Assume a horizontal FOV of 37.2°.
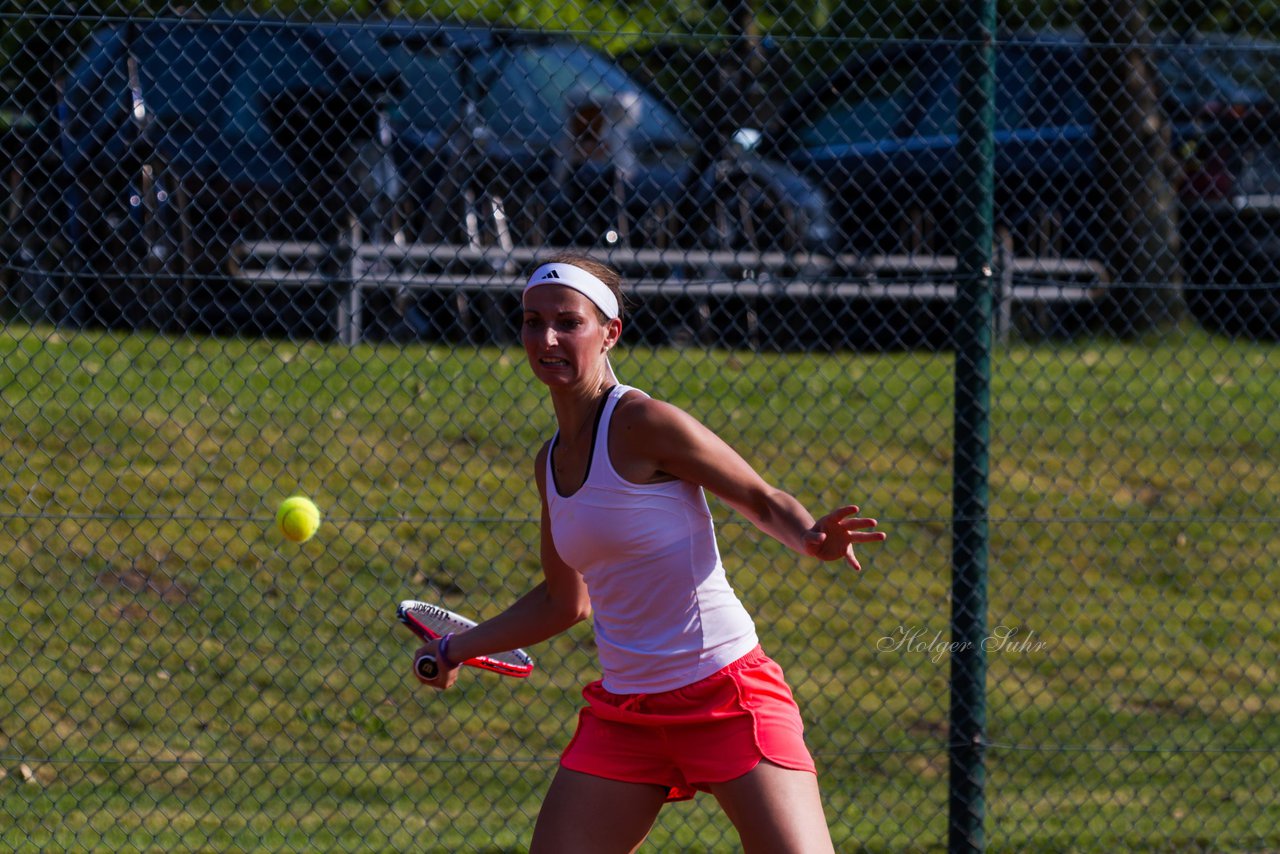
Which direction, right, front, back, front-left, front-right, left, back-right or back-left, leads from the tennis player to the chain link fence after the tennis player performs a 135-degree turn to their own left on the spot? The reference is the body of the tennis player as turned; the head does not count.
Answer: left

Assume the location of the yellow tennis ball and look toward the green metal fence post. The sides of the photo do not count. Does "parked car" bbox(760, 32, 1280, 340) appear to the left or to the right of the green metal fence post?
left

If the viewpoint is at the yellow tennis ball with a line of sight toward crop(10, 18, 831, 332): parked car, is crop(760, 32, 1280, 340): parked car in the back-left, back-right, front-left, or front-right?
front-right

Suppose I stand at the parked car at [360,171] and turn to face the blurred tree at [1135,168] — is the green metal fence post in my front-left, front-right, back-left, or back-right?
front-right

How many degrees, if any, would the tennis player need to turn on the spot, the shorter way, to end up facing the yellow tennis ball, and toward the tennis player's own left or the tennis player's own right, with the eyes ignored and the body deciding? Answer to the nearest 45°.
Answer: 0° — they already face it

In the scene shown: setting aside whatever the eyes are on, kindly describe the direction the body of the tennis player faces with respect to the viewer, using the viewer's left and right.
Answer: facing the viewer and to the left of the viewer

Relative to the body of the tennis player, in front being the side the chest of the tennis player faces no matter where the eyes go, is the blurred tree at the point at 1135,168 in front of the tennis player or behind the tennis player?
behind

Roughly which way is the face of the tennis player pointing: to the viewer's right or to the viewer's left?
to the viewer's left

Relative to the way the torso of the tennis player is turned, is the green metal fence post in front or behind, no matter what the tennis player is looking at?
behind

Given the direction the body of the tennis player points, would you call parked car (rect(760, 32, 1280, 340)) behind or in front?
behind
